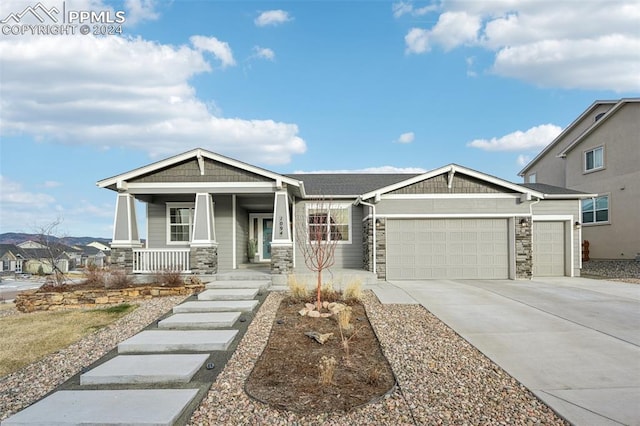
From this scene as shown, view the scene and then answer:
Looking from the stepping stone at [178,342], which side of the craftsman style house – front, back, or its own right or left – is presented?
front

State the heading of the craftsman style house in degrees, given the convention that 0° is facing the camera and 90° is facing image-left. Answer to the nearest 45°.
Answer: approximately 0°

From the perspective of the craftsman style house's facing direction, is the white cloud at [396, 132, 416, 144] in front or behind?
behind

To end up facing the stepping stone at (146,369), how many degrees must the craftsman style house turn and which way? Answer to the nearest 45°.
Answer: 0° — it already faces it

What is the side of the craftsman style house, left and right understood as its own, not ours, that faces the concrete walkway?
front
